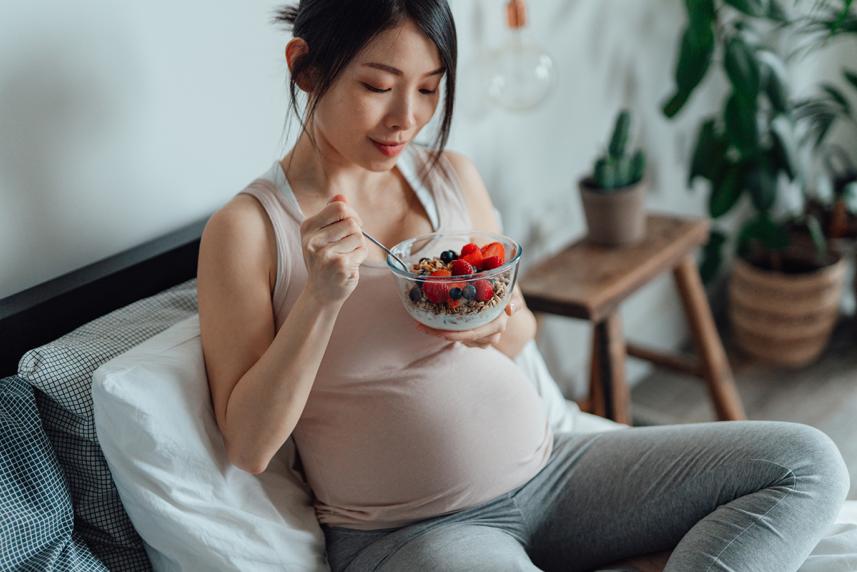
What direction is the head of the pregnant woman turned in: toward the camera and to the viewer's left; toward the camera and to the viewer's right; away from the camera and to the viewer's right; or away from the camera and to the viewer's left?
toward the camera and to the viewer's right

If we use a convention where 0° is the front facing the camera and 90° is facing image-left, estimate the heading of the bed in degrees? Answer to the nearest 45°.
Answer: approximately 315°

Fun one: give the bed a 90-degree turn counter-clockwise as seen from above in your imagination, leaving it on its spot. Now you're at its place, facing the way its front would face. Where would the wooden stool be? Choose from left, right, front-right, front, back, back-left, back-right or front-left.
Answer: front

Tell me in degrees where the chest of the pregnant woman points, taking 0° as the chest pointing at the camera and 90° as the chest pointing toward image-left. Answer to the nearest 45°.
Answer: approximately 315°

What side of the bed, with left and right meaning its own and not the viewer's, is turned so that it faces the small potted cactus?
left

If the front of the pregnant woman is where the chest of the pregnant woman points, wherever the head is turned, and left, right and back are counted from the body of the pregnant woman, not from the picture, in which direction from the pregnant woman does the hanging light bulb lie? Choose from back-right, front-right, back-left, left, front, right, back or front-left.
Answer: back-left

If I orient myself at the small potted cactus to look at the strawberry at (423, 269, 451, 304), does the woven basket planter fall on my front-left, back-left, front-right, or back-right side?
back-left

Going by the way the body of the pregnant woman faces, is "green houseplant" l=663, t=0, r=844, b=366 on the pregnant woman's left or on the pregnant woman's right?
on the pregnant woman's left
